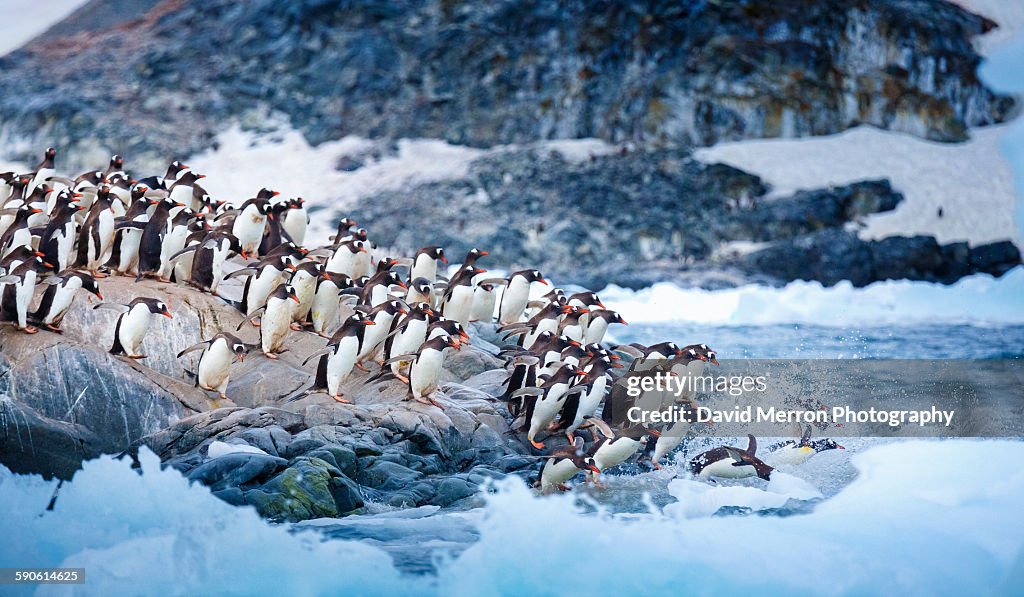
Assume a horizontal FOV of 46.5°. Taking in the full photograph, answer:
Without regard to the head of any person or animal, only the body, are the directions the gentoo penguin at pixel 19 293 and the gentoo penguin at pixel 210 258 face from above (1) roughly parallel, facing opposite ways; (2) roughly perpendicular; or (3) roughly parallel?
roughly parallel

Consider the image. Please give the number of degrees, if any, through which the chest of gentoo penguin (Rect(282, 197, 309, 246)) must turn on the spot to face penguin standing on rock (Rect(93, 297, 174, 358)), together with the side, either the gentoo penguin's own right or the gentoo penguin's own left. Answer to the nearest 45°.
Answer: approximately 45° to the gentoo penguin's own right

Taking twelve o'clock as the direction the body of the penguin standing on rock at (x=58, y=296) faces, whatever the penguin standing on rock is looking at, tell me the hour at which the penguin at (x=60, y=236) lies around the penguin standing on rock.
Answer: The penguin is roughly at 9 o'clock from the penguin standing on rock.

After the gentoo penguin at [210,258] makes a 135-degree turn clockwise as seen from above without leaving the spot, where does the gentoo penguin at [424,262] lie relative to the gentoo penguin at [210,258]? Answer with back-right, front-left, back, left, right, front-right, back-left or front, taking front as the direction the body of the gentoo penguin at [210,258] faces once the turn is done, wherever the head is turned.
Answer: back

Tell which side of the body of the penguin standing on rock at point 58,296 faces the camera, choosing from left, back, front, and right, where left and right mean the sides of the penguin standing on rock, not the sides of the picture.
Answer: right

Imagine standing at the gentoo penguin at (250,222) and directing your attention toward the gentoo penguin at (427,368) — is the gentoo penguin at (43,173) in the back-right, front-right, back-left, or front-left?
back-right

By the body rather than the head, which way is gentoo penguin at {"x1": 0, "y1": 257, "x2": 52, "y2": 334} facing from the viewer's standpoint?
to the viewer's right

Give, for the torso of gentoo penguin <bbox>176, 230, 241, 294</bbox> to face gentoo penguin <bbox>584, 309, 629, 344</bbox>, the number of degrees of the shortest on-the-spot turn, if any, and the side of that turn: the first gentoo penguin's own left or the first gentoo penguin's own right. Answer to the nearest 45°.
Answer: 0° — it already faces it

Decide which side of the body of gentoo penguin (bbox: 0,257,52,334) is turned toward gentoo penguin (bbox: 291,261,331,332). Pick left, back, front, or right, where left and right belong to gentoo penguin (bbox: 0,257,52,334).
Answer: front

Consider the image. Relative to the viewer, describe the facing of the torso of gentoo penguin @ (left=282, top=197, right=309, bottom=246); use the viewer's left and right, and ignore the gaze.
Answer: facing the viewer and to the right of the viewer

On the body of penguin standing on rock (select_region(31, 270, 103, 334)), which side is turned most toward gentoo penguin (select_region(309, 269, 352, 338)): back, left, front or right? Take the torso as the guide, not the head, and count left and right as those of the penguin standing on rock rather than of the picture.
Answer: front

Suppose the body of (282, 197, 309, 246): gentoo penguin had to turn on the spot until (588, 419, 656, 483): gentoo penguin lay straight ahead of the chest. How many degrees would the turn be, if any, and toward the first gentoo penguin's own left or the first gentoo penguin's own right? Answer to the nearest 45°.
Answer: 0° — it already faces it

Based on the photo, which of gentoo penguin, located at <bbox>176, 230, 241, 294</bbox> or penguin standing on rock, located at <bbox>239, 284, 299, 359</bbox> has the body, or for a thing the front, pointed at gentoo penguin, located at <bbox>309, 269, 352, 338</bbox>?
gentoo penguin, located at <bbox>176, 230, 241, 294</bbox>

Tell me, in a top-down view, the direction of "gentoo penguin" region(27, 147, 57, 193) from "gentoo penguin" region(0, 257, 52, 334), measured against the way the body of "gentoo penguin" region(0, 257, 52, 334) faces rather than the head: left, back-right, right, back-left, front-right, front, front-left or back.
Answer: left
